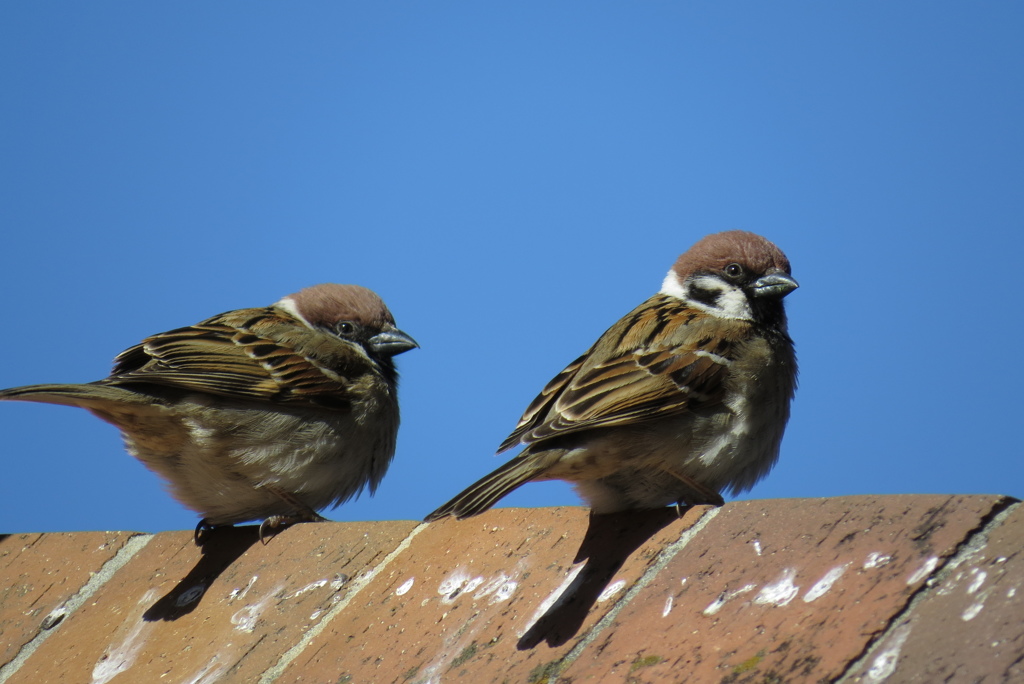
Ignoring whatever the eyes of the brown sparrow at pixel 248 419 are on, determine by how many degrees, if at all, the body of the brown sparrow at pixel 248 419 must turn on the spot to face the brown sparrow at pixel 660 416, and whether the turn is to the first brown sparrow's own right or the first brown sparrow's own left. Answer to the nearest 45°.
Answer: approximately 45° to the first brown sparrow's own right

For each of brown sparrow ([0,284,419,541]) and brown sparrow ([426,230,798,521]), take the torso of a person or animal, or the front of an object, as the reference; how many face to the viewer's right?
2

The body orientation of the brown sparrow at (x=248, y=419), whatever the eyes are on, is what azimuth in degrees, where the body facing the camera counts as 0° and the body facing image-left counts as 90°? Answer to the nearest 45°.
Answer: approximately 270°

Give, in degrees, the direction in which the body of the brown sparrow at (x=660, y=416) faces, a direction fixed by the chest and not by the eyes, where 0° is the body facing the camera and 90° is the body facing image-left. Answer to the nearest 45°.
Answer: approximately 270°

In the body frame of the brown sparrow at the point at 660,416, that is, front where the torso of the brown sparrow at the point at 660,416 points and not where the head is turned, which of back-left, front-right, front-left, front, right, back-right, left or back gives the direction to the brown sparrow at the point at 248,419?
back-left
